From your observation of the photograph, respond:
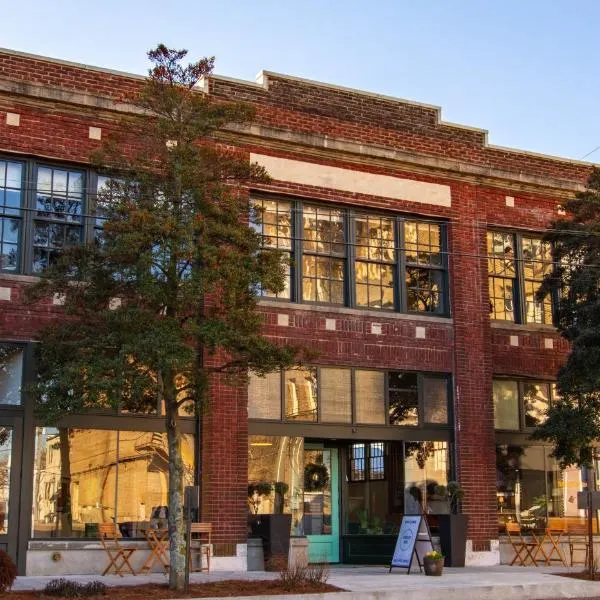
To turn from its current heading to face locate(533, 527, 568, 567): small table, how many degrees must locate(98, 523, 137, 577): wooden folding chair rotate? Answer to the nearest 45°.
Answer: approximately 45° to its left

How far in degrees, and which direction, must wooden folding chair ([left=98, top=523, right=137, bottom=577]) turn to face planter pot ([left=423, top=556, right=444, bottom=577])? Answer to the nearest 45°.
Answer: approximately 45° to its left

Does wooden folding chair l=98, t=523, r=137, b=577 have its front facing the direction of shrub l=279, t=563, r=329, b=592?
yes

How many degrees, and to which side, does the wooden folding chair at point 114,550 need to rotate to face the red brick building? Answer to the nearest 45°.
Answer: approximately 90° to its left

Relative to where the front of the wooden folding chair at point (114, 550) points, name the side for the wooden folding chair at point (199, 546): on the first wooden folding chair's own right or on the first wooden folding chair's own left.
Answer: on the first wooden folding chair's own left

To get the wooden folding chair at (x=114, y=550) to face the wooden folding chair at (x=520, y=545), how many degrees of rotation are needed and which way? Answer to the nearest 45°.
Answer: approximately 45° to its left

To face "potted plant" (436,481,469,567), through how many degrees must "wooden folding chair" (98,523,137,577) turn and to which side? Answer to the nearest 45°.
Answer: approximately 45° to its left
